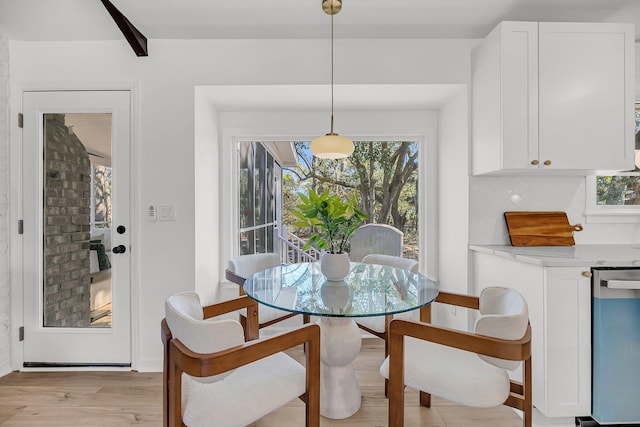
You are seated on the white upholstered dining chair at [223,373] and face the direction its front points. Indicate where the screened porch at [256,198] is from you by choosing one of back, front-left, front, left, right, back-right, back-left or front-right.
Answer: front-left

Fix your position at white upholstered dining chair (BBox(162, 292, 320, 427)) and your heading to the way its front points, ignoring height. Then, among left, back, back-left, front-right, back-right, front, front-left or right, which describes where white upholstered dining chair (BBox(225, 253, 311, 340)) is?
front-left

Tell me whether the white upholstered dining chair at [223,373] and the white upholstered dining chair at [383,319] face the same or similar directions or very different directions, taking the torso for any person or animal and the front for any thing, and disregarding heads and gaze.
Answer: very different directions

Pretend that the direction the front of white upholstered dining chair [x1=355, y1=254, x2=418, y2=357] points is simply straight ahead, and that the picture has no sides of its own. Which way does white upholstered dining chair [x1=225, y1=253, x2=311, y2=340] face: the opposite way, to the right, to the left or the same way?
to the left

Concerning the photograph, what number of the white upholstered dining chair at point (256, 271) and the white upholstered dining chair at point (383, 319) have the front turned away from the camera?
0

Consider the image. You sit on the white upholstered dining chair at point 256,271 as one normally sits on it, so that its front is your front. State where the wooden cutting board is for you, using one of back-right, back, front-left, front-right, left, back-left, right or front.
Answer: front-left

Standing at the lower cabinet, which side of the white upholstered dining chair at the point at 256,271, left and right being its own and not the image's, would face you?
front

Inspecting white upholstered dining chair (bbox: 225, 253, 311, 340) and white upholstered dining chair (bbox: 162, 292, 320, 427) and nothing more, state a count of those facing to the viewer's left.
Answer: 0

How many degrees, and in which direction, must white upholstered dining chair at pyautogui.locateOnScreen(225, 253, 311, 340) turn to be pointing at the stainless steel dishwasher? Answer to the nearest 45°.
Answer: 0° — it already faces it

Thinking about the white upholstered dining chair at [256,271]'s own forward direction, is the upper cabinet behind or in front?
in front

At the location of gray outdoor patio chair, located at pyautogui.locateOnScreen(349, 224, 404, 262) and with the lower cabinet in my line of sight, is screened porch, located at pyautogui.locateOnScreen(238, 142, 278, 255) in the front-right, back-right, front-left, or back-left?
back-right

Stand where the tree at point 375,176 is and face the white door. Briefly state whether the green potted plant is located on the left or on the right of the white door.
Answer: left

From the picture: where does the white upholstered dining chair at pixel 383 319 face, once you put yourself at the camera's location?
facing the viewer and to the left of the viewer

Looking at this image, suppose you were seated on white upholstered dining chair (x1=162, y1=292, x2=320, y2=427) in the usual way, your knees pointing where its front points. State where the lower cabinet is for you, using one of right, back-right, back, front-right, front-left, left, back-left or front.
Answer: front-right

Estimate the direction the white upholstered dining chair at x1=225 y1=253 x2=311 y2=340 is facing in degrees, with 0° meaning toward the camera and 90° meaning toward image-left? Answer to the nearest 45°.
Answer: approximately 315°

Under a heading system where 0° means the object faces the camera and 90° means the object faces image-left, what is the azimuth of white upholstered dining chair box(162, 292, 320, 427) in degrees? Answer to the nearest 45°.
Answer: approximately 225°

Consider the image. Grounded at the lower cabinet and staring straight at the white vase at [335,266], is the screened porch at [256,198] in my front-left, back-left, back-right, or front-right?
front-right

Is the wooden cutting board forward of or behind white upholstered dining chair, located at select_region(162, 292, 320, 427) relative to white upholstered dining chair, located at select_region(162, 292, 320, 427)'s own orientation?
forward
